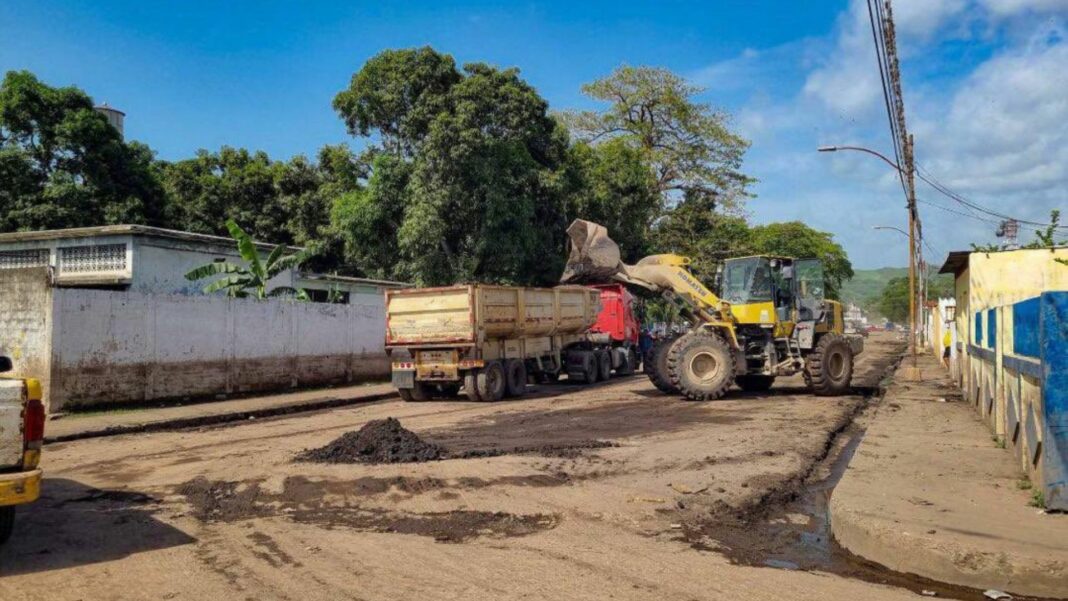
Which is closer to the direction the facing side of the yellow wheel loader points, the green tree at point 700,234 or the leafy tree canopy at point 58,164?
the leafy tree canopy

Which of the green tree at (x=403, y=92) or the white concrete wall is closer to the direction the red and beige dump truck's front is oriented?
the green tree

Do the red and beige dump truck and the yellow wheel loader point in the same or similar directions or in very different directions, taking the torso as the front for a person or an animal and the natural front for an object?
very different directions

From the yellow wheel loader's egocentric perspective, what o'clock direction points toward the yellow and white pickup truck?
The yellow and white pickup truck is roughly at 11 o'clock from the yellow wheel loader.

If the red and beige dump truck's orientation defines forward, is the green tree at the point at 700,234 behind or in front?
in front

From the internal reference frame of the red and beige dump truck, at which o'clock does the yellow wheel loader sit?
The yellow wheel loader is roughly at 2 o'clock from the red and beige dump truck.

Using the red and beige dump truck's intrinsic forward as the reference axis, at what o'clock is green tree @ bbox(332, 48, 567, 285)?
The green tree is roughly at 10 o'clock from the red and beige dump truck.

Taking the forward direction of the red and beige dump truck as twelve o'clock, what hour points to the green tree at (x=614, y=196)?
The green tree is roughly at 11 o'clock from the red and beige dump truck.

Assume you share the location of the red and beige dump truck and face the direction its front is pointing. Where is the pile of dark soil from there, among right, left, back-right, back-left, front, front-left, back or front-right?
back-right

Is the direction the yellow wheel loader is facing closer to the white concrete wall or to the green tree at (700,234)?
the white concrete wall

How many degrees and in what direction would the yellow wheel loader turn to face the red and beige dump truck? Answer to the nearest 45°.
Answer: approximately 45° to its right

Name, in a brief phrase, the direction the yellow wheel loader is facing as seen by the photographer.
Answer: facing the viewer and to the left of the viewer

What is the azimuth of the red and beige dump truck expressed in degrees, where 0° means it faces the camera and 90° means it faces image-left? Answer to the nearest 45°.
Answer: approximately 225°
